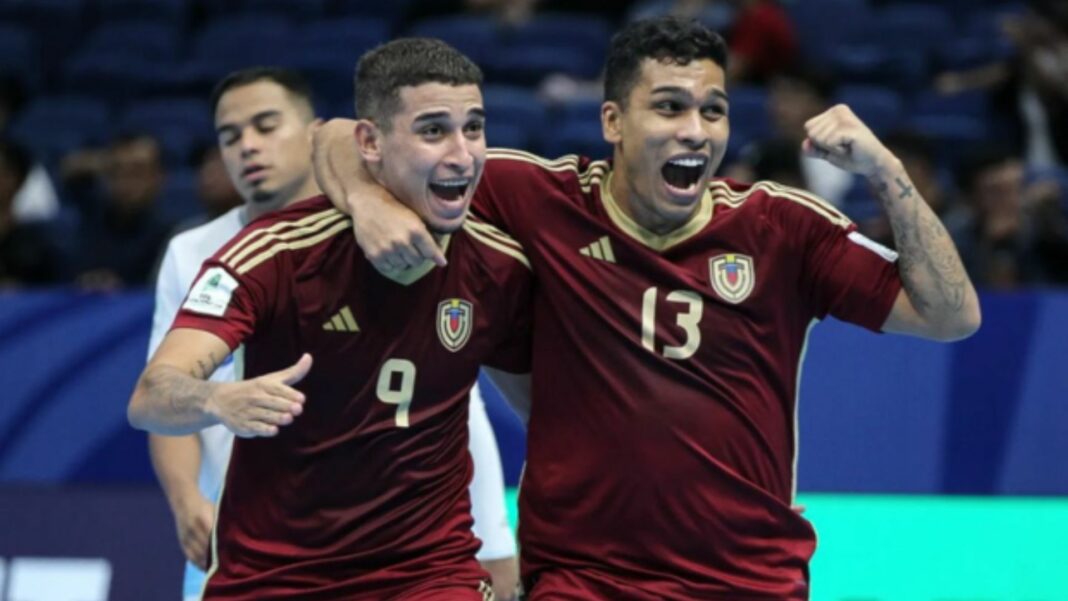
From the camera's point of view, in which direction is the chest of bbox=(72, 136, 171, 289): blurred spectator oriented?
toward the camera

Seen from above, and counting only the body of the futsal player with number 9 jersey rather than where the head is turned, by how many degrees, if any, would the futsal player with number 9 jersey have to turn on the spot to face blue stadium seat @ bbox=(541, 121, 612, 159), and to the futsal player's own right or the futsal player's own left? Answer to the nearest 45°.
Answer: approximately 135° to the futsal player's own left

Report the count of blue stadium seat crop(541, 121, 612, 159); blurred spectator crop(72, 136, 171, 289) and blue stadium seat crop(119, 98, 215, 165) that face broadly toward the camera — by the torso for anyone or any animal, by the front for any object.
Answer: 3

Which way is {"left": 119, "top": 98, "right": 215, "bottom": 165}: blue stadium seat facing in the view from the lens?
facing the viewer

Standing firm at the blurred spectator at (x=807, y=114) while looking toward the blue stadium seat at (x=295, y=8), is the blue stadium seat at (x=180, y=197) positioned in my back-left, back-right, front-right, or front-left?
front-left

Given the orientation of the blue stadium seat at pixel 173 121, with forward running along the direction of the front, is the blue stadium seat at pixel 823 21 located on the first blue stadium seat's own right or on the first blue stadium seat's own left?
on the first blue stadium seat's own left

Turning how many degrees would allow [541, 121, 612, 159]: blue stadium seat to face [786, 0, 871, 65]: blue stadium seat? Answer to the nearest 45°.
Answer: approximately 135° to its left

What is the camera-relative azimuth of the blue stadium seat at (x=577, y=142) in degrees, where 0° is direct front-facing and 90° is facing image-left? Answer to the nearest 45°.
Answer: approximately 0°

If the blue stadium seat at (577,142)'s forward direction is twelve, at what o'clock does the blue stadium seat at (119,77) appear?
the blue stadium seat at (119,77) is roughly at 4 o'clock from the blue stadium seat at (577,142).
